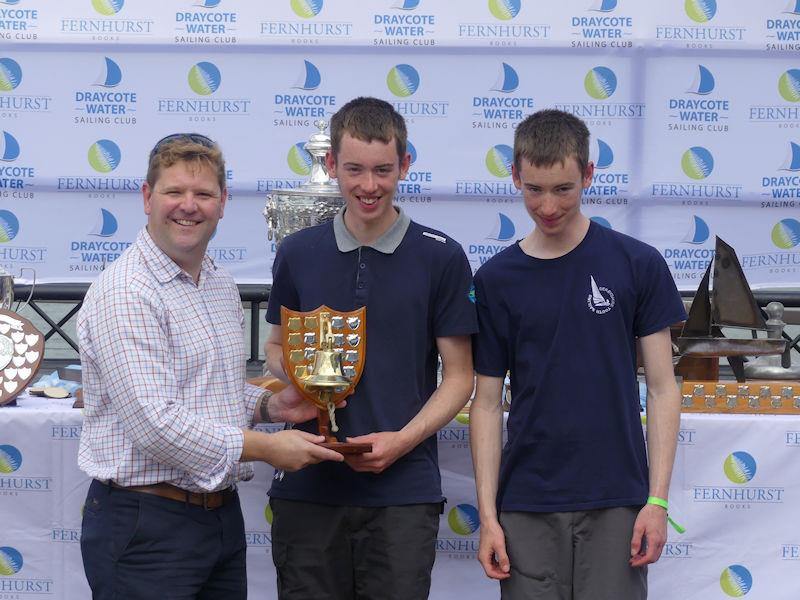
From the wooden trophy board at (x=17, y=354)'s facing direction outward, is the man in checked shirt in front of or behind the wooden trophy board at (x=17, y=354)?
in front

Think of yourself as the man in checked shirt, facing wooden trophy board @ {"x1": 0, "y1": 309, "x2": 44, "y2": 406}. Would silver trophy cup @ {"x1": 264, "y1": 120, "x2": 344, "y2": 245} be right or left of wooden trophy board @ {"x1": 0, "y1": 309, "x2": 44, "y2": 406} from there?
right

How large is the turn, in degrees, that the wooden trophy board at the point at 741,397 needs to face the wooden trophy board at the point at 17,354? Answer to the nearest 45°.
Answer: approximately 90° to its right

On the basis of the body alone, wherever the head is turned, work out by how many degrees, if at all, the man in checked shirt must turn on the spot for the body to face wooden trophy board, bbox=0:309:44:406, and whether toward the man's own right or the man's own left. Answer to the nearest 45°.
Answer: approximately 180°

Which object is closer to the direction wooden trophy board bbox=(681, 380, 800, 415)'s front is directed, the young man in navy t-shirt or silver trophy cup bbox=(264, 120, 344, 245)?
the young man in navy t-shirt

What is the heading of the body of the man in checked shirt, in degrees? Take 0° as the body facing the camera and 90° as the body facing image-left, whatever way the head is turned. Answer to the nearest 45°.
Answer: approximately 315°

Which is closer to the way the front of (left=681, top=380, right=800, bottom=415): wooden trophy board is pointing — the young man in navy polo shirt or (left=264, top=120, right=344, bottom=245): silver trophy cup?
the young man in navy polo shirt

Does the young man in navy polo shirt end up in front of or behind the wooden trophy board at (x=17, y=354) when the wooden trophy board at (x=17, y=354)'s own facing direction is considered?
in front

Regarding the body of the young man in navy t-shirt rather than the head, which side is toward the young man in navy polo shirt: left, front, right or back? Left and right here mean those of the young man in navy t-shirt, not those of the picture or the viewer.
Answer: right

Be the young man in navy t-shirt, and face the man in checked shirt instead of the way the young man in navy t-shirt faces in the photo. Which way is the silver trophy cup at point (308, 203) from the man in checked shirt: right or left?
right
